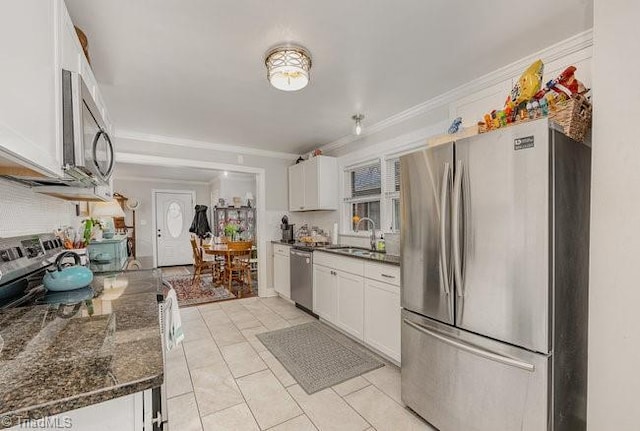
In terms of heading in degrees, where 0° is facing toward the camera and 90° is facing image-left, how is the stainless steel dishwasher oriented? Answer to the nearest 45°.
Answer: approximately 45°

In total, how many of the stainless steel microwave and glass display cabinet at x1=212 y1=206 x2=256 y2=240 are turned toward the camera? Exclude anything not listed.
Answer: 1

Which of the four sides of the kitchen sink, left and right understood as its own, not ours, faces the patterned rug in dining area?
right

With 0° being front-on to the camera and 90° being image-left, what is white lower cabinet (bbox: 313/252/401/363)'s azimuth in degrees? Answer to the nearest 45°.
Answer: approximately 45°

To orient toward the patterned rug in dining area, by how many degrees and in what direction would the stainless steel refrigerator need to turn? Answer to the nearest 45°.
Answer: approximately 45° to its right

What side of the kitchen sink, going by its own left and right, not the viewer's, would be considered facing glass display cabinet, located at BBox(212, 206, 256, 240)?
right

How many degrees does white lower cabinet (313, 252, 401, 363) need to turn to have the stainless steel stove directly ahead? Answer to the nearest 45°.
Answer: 0° — it already faces it

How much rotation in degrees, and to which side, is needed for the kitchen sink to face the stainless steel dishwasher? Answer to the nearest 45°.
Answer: approximately 90° to its right

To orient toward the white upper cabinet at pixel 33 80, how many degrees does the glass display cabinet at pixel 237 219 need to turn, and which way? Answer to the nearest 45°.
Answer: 0° — it already faces it

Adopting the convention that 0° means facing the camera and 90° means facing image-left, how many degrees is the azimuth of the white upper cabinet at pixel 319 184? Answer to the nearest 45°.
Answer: approximately 45°

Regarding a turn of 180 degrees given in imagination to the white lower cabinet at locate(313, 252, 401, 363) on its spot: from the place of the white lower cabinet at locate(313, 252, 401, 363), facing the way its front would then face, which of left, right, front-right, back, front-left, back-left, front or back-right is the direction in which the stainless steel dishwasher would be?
left

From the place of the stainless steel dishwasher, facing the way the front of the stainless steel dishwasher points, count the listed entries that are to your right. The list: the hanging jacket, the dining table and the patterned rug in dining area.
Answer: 3

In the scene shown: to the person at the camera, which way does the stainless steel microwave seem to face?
facing to the right of the viewer

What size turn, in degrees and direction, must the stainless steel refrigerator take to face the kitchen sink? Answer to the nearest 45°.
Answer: approximately 90° to its right
